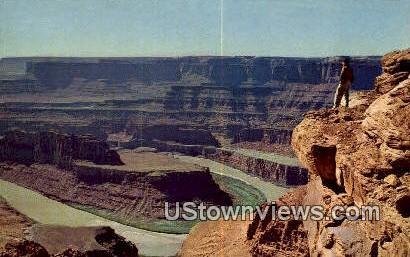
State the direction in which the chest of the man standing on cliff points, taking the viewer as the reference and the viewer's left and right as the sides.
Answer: facing away from the viewer and to the left of the viewer

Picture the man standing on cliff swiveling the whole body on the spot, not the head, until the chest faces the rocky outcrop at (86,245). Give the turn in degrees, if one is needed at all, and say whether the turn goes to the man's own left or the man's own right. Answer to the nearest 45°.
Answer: approximately 45° to the man's own left
